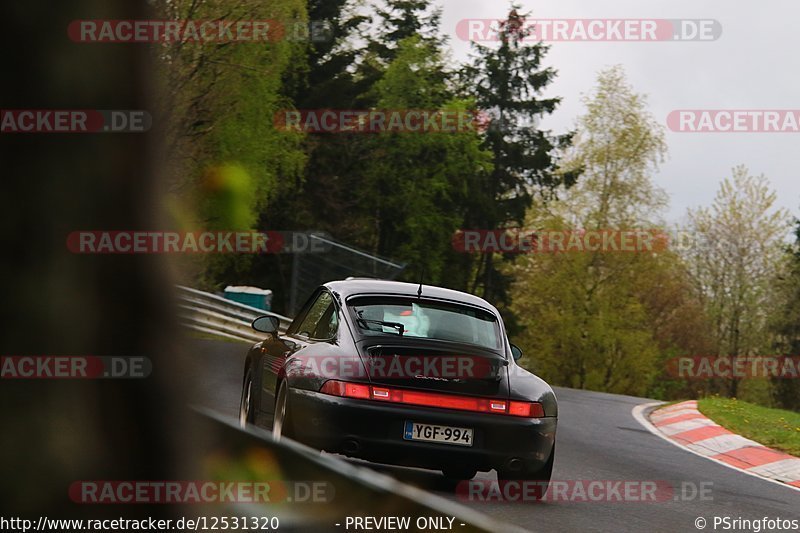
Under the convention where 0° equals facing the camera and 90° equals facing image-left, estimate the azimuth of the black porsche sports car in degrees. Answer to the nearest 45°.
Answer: approximately 180°

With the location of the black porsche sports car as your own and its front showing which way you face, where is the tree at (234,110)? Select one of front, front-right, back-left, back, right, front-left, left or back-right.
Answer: front
